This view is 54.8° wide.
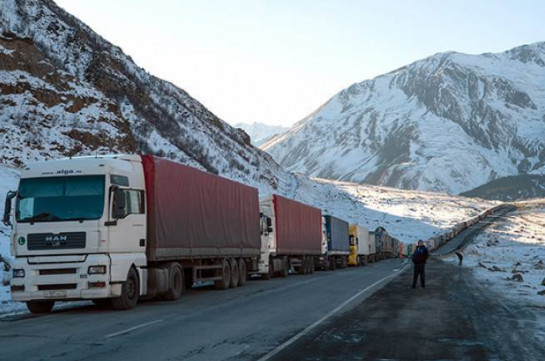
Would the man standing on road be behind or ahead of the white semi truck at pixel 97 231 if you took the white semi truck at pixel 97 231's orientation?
behind

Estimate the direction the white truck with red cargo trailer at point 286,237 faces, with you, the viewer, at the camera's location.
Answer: facing the viewer and to the left of the viewer

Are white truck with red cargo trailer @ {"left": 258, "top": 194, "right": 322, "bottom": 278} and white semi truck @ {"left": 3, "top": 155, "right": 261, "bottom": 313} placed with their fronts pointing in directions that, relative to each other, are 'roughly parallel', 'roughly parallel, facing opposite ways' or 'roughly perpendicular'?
roughly parallel

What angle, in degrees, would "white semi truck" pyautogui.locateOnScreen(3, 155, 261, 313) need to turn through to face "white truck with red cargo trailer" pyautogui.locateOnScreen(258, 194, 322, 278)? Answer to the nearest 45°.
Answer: approximately 180°

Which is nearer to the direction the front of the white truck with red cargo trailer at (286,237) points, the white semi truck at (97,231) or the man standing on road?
the white semi truck

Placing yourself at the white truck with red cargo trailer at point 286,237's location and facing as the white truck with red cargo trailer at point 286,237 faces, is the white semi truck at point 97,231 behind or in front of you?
in front

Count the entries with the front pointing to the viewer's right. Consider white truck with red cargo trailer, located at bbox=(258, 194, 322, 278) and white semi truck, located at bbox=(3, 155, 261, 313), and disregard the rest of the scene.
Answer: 0

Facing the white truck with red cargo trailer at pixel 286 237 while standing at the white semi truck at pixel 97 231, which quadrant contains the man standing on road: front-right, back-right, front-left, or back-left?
front-right

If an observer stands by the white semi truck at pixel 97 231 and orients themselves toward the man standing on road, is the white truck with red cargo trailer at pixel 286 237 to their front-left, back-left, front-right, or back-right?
front-left

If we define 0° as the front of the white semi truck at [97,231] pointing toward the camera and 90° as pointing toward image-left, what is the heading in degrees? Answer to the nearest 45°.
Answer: approximately 45°
